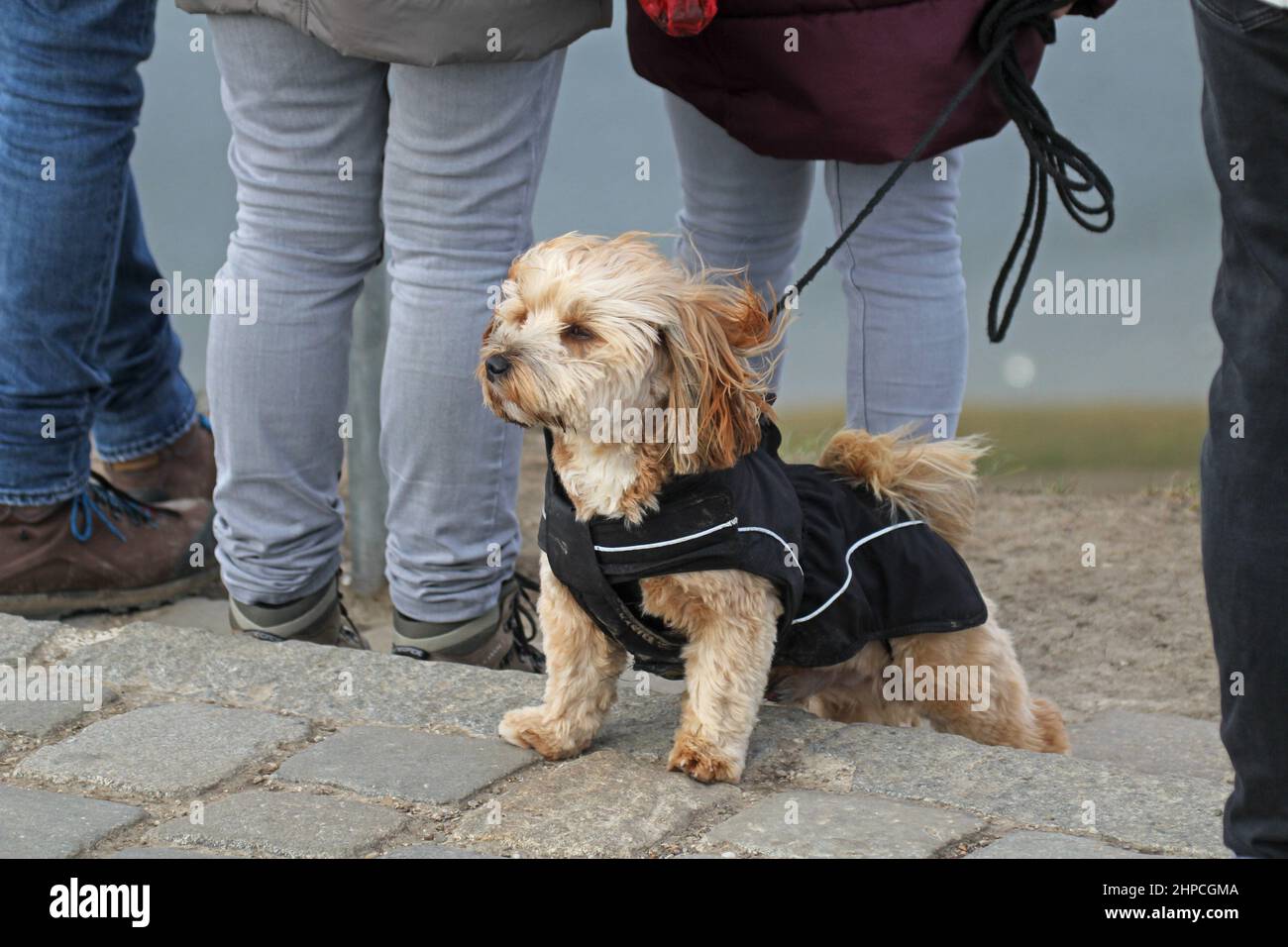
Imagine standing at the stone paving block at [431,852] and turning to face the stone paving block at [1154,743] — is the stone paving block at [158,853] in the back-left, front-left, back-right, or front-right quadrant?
back-left

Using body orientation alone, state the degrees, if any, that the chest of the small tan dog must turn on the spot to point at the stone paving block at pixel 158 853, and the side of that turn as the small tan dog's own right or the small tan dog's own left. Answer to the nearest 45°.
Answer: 0° — it already faces it

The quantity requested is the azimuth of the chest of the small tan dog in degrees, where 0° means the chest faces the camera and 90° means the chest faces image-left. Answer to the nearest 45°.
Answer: approximately 45°

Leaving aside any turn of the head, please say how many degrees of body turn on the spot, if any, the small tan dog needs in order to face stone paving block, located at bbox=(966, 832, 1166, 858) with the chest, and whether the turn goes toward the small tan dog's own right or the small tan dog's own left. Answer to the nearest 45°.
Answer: approximately 90° to the small tan dog's own left

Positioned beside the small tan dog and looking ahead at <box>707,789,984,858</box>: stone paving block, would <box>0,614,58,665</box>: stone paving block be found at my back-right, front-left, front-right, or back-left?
back-right
